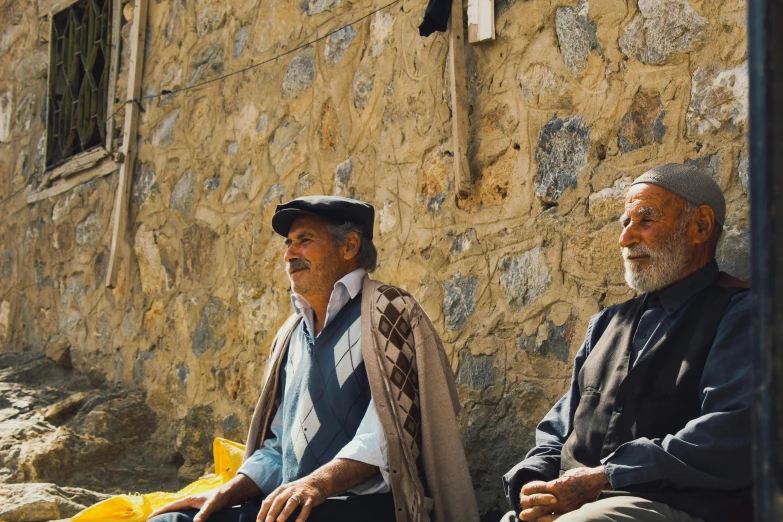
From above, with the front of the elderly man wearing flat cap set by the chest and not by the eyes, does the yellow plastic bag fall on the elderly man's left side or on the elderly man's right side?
on the elderly man's right side

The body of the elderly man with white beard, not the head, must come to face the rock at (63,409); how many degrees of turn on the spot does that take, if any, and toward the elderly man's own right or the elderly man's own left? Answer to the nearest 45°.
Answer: approximately 90° to the elderly man's own right

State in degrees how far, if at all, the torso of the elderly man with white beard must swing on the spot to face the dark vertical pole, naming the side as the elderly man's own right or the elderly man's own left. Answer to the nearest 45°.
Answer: approximately 45° to the elderly man's own left

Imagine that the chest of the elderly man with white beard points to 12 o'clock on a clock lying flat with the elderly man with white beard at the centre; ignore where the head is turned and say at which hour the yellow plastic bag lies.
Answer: The yellow plastic bag is roughly at 2 o'clock from the elderly man with white beard.

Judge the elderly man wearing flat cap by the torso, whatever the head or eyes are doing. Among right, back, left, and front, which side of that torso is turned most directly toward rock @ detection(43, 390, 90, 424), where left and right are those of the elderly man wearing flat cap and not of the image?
right

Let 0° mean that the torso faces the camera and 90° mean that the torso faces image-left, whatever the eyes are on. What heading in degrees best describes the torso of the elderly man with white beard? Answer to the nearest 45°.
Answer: approximately 45°

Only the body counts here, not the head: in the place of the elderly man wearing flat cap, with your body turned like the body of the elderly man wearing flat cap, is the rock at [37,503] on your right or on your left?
on your right
